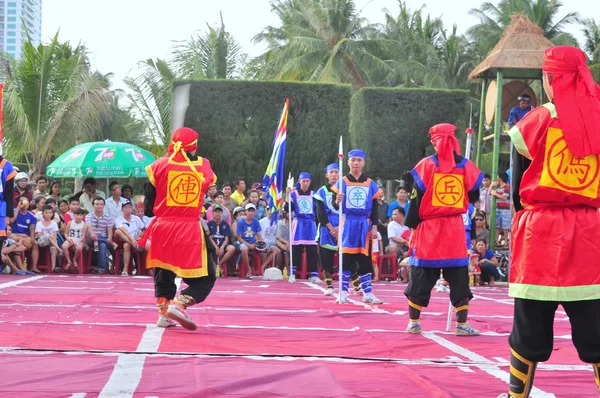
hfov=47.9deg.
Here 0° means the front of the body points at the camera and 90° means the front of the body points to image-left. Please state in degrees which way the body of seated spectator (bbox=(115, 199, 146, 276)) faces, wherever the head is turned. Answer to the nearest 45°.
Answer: approximately 0°

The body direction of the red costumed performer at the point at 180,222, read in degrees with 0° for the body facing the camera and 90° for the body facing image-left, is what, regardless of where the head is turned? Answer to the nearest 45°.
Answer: approximately 180°

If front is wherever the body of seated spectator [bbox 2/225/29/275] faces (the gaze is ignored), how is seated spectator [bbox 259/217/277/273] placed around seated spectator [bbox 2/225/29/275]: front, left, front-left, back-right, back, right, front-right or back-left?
front-left

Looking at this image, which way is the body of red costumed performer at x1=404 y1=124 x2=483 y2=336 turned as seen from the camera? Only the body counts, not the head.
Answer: away from the camera

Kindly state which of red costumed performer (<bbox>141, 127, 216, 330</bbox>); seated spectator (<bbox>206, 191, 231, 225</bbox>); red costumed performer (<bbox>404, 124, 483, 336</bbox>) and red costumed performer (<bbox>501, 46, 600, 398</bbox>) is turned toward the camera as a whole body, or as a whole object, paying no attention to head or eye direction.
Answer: the seated spectator

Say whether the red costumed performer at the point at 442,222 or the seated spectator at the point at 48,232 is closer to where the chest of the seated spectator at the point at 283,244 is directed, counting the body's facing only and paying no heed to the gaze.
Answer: the red costumed performer

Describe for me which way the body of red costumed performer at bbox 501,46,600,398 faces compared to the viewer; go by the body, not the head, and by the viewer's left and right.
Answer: facing away from the viewer and to the left of the viewer

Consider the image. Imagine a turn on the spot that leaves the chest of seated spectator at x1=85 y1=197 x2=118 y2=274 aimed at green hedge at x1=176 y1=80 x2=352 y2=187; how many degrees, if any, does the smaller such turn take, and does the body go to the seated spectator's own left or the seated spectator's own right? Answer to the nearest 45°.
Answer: approximately 135° to the seated spectator's own left

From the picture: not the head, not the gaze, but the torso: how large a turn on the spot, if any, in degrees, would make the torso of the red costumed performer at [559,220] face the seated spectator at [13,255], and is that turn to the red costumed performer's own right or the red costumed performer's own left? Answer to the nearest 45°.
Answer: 0° — they already face them

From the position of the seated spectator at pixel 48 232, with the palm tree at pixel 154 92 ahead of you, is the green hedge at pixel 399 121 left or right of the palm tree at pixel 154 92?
right

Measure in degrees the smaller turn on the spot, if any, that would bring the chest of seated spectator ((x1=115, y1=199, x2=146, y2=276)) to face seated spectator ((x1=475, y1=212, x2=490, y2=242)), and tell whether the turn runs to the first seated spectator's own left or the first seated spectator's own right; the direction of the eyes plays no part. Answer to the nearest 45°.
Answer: approximately 90° to the first seated spectator's own left

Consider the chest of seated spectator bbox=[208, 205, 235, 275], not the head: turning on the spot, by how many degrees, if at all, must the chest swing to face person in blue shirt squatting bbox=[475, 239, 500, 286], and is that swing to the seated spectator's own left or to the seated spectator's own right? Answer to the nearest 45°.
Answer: approximately 90° to the seated spectator's own left

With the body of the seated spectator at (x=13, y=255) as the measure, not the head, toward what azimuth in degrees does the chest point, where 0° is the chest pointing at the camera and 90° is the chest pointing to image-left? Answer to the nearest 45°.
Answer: approximately 315°
